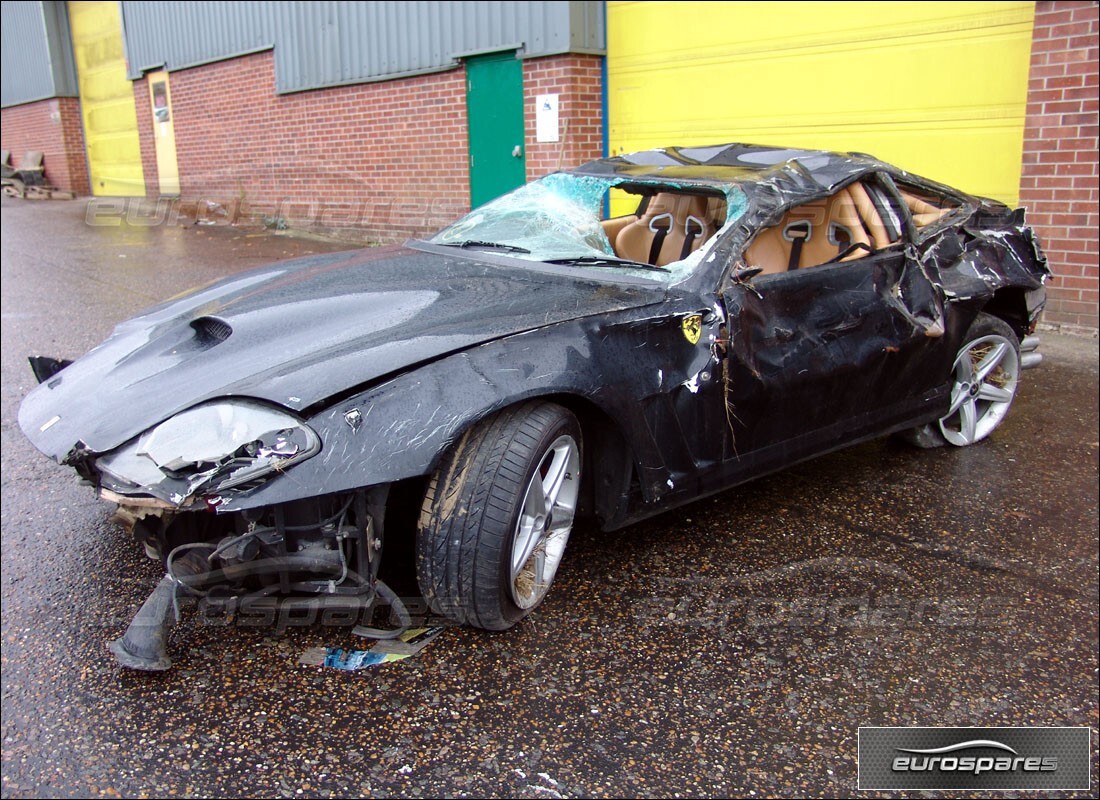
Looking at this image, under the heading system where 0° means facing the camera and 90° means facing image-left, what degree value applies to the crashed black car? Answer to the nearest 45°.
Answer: approximately 45°

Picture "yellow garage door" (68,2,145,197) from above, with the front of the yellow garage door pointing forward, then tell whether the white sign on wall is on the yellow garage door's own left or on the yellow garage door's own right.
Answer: on the yellow garage door's own left

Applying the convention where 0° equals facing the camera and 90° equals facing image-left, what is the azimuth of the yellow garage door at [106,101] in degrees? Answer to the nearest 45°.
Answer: approximately 45°

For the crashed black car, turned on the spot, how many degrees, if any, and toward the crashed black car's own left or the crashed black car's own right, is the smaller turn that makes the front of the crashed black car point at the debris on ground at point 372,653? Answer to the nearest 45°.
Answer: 0° — it already faces it

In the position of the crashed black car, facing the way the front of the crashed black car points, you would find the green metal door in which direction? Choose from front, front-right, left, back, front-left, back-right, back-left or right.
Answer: back-right

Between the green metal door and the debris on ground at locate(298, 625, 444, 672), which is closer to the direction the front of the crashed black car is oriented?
the debris on ground

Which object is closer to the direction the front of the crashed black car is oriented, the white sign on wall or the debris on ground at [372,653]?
the debris on ground

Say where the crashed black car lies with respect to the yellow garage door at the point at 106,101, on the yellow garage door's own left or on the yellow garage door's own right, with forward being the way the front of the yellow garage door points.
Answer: on the yellow garage door's own left

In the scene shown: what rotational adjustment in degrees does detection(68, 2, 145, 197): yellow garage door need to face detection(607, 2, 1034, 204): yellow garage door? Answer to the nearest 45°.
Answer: approximately 45° to its left
